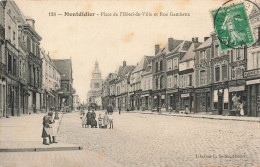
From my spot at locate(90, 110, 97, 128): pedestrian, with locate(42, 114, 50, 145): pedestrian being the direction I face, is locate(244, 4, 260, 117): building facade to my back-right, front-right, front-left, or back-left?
back-left
